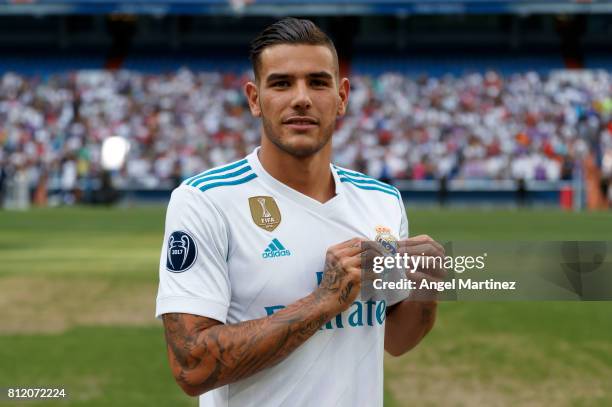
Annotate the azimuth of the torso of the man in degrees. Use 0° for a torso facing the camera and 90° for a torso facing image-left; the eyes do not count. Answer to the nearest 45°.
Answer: approximately 315°

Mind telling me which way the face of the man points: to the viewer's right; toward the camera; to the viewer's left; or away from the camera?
toward the camera
